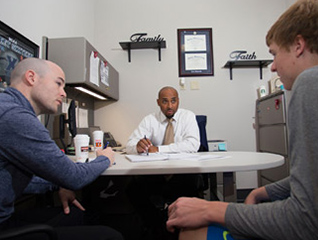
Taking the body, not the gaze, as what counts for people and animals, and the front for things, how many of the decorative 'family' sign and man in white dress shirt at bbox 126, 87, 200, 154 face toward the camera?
2

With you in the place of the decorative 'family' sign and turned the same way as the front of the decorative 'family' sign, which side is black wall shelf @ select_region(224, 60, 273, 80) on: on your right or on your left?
on your left

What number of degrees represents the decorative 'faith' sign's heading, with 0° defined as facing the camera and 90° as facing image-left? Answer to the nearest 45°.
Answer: approximately 0°

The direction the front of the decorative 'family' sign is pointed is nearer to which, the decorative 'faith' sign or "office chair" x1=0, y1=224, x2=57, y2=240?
the office chair

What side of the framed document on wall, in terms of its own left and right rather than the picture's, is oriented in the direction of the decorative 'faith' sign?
left

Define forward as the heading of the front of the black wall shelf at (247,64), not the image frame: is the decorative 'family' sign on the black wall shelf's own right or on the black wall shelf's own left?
on the black wall shelf's own right

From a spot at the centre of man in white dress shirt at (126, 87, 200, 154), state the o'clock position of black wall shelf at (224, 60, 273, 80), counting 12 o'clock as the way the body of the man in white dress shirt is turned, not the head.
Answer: The black wall shelf is roughly at 8 o'clock from the man in white dress shirt.

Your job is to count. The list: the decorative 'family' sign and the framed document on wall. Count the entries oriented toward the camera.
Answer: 2

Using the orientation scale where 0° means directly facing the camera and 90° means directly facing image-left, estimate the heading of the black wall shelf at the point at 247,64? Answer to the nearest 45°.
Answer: approximately 0°

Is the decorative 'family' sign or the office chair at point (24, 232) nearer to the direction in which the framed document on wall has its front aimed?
the office chair

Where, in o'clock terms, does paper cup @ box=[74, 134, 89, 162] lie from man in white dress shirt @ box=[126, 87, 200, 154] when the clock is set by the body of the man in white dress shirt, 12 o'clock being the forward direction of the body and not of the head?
The paper cup is roughly at 1 o'clock from the man in white dress shirt.

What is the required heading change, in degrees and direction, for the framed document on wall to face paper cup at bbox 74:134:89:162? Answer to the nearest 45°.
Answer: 0° — it already faces it
